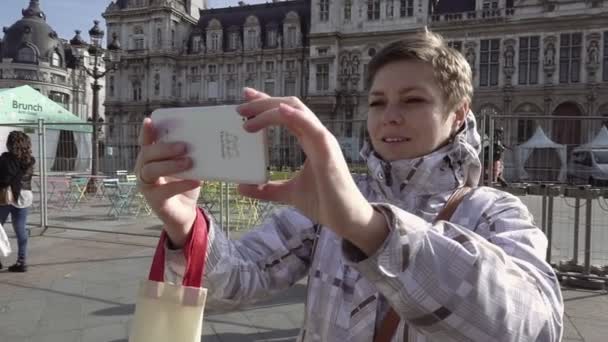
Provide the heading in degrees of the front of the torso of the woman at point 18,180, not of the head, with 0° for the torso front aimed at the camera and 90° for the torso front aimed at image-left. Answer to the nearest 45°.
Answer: approximately 135°

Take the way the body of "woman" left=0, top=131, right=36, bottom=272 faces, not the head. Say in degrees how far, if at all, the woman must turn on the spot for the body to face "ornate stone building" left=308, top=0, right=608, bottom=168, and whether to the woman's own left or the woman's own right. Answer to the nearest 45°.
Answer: approximately 90° to the woman's own right

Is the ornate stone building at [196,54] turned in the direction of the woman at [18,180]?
yes

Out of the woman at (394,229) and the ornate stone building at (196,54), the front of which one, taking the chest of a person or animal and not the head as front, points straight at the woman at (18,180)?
the ornate stone building

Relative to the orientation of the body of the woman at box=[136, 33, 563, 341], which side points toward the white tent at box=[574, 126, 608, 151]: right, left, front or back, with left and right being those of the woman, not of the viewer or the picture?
back

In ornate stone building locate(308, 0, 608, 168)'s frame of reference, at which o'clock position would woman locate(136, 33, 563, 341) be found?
The woman is roughly at 12 o'clock from the ornate stone building.
